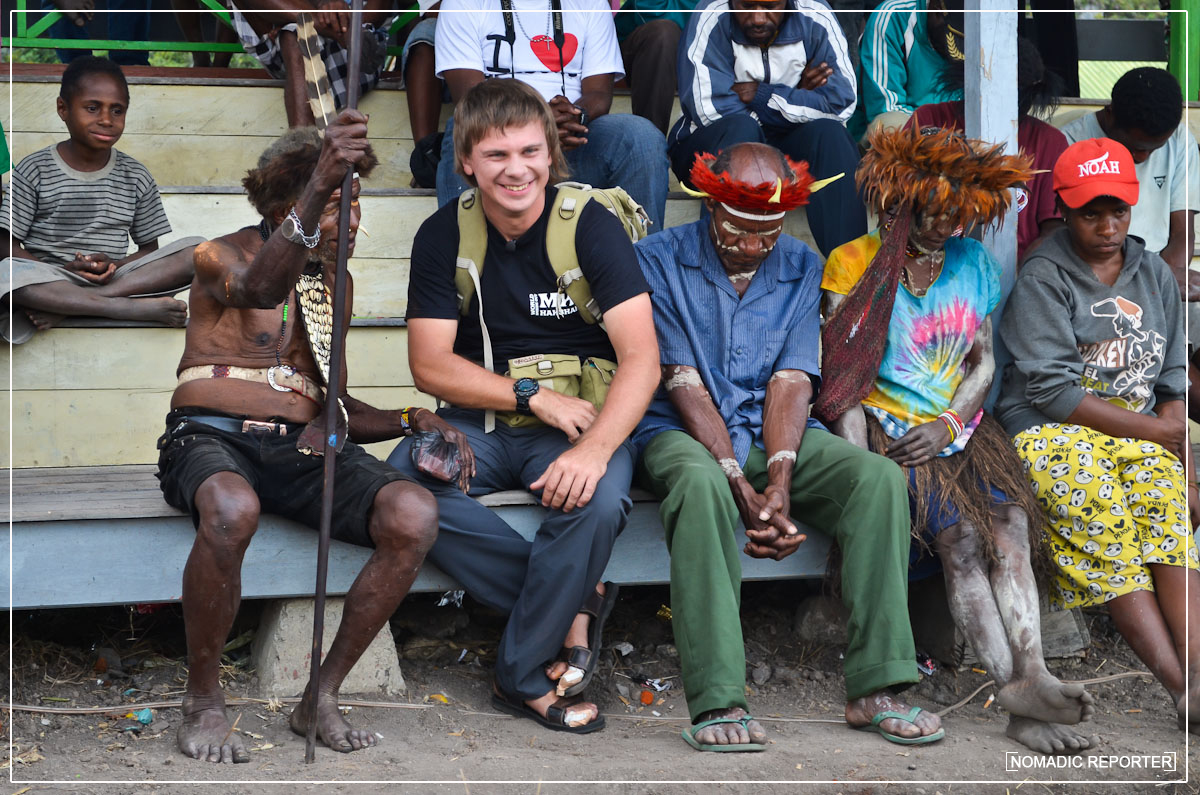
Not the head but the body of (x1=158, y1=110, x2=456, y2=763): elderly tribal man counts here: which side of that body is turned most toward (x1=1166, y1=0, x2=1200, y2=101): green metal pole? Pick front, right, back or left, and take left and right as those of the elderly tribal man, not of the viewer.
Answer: left

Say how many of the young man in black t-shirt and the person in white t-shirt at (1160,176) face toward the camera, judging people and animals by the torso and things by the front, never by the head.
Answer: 2

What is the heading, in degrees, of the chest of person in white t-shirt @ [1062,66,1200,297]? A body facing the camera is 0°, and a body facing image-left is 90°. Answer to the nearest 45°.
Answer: approximately 0°

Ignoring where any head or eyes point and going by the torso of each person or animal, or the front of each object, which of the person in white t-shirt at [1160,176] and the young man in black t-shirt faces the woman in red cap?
the person in white t-shirt
